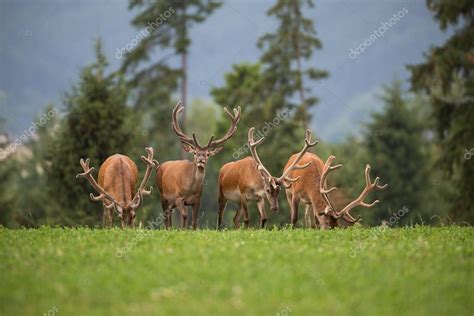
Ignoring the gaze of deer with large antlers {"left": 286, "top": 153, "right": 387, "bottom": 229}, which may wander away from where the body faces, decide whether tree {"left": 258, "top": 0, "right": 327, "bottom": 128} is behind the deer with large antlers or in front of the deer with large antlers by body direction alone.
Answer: behind

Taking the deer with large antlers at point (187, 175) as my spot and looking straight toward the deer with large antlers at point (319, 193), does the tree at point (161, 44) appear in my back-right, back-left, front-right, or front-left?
back-left

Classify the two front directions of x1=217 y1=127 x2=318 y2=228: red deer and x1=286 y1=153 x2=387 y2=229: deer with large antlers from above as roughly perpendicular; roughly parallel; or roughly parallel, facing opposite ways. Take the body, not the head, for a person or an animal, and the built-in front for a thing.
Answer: roughly parallel

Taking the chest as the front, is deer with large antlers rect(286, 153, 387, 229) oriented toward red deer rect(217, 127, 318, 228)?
no

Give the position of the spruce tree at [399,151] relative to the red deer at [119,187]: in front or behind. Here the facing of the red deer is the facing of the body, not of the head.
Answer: behind

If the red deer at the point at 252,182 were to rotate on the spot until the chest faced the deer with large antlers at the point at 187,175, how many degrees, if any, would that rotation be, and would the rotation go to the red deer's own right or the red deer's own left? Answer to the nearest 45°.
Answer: approximately 135° to the red deer's own right

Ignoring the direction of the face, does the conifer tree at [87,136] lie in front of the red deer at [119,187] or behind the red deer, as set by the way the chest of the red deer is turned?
behind

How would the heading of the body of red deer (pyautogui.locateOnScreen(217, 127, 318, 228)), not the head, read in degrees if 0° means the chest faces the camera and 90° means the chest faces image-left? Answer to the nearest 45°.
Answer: approximately 315°

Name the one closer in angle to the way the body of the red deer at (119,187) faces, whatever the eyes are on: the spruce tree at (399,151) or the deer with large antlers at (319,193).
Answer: the deer with large antlers

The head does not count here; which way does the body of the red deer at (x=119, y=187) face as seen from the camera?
toward the camera

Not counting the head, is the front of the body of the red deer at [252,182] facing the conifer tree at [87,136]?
no

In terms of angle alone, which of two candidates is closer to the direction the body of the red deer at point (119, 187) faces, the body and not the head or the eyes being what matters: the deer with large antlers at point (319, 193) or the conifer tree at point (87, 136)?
the deer with large antlers

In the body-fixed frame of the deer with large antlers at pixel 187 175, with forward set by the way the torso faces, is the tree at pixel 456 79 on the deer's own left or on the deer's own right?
on the deer's own left

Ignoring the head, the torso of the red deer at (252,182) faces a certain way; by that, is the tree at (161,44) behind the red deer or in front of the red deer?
behind

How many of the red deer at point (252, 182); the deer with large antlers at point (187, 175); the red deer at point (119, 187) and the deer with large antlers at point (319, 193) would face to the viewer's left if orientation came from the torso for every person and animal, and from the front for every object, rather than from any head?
0

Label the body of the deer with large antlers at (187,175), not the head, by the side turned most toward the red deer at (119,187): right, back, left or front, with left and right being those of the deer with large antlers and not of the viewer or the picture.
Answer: right
